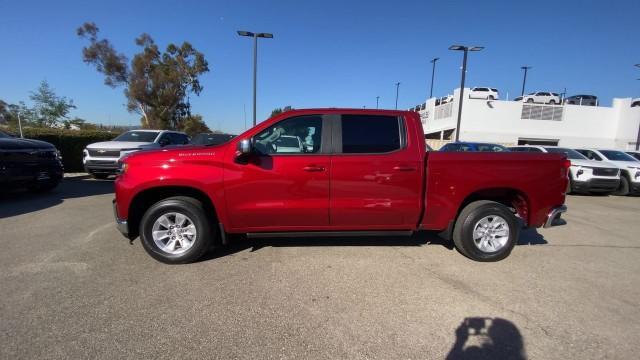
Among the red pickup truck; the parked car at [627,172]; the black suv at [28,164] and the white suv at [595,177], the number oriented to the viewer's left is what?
1

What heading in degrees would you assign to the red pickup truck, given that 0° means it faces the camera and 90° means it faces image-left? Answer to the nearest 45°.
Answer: approximately 90°

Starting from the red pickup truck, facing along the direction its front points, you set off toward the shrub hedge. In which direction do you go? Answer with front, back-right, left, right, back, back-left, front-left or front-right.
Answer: front-right

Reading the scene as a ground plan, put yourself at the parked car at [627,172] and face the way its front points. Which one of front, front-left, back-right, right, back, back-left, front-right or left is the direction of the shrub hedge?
right

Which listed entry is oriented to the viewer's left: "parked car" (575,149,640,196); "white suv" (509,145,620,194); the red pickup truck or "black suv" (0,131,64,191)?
the red pickup truck

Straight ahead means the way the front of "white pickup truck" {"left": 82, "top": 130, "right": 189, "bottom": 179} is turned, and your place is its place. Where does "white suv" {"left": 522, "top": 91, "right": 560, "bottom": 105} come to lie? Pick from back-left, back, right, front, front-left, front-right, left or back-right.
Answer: back-left

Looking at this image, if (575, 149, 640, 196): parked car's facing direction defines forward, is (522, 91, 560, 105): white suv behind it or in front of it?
behind

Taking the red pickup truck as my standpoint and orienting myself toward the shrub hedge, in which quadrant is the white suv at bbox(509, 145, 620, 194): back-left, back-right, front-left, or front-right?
back-right

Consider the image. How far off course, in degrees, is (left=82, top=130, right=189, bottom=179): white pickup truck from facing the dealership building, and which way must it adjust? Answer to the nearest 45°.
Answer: approximately 135° to its left

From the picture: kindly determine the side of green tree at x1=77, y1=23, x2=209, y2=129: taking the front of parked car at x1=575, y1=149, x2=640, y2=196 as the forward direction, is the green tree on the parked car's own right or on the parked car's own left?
on the parked car's own right

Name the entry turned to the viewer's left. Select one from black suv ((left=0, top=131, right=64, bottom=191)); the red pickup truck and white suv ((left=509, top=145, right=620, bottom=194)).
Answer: the red pickup truck

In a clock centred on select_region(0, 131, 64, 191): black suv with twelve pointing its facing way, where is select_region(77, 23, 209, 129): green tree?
The green tree is roughly at 8 o'clock from the black suv.

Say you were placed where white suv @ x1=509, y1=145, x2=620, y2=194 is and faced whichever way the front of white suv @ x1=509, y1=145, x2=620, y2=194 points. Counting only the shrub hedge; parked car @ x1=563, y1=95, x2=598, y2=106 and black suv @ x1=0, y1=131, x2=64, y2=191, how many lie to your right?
2

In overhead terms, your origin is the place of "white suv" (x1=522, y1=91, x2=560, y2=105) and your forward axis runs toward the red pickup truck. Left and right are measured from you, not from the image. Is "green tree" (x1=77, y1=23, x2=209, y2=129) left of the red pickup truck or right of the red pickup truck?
right
